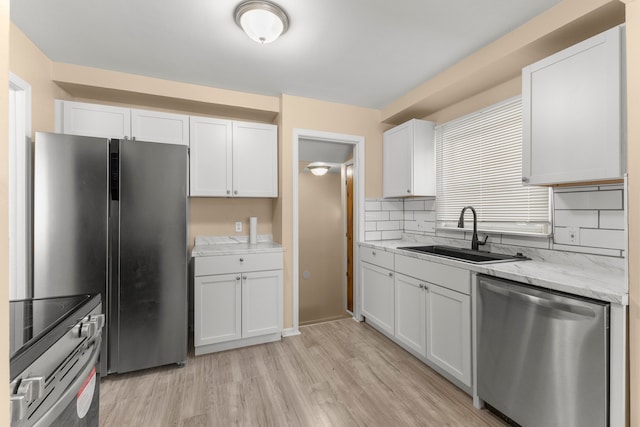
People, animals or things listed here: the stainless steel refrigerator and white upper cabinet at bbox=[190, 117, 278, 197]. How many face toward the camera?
2

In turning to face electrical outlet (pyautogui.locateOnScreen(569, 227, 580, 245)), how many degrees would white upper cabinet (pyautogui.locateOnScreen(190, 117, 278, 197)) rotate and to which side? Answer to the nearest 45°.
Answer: approximately 45° to its left

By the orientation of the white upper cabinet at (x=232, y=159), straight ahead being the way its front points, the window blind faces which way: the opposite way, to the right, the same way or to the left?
to the right

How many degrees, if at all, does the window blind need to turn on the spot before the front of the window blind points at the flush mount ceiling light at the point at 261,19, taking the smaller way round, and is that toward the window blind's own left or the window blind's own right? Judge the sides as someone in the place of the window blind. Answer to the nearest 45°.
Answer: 0° — it already faces it

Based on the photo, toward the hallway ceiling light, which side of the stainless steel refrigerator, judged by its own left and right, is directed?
left

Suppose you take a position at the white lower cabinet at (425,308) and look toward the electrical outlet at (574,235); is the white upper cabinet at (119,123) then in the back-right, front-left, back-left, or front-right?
back-right

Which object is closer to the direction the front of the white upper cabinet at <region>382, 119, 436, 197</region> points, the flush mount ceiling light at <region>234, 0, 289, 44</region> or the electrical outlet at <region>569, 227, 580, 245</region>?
the flush mount ceiling light

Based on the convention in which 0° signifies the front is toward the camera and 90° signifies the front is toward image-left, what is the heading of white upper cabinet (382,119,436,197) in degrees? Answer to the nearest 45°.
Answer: approximately 45°

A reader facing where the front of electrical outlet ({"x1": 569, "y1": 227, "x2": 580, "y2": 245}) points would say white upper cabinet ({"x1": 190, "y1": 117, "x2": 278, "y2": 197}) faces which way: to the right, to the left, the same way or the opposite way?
to the left

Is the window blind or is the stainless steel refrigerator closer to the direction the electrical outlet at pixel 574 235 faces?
the stainless steel refrigerator

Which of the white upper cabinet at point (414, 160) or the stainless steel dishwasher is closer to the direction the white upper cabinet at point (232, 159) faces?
the stainless steel dishwasher

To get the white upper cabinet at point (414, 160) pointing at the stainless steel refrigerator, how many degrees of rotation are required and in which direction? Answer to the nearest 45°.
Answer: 0° — it already faces it
